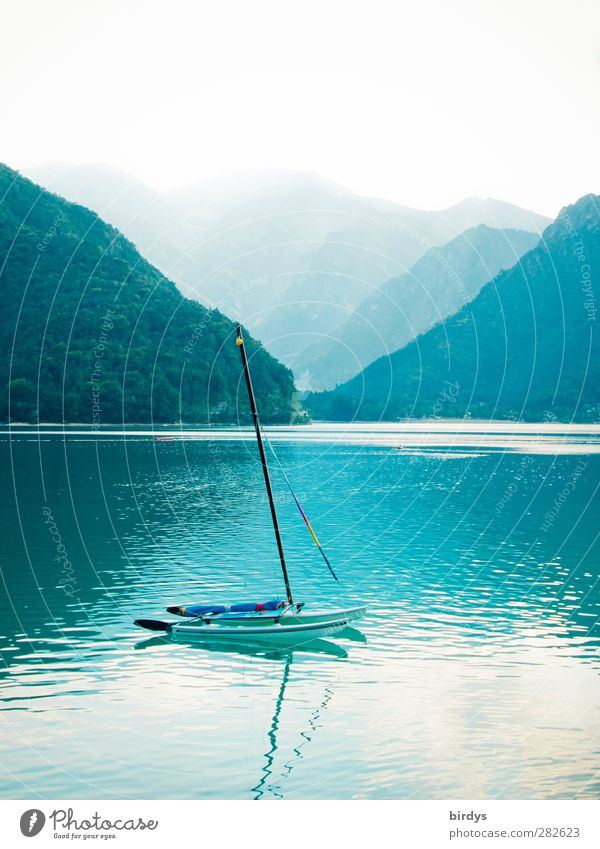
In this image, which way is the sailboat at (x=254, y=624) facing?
to the viewer's right
